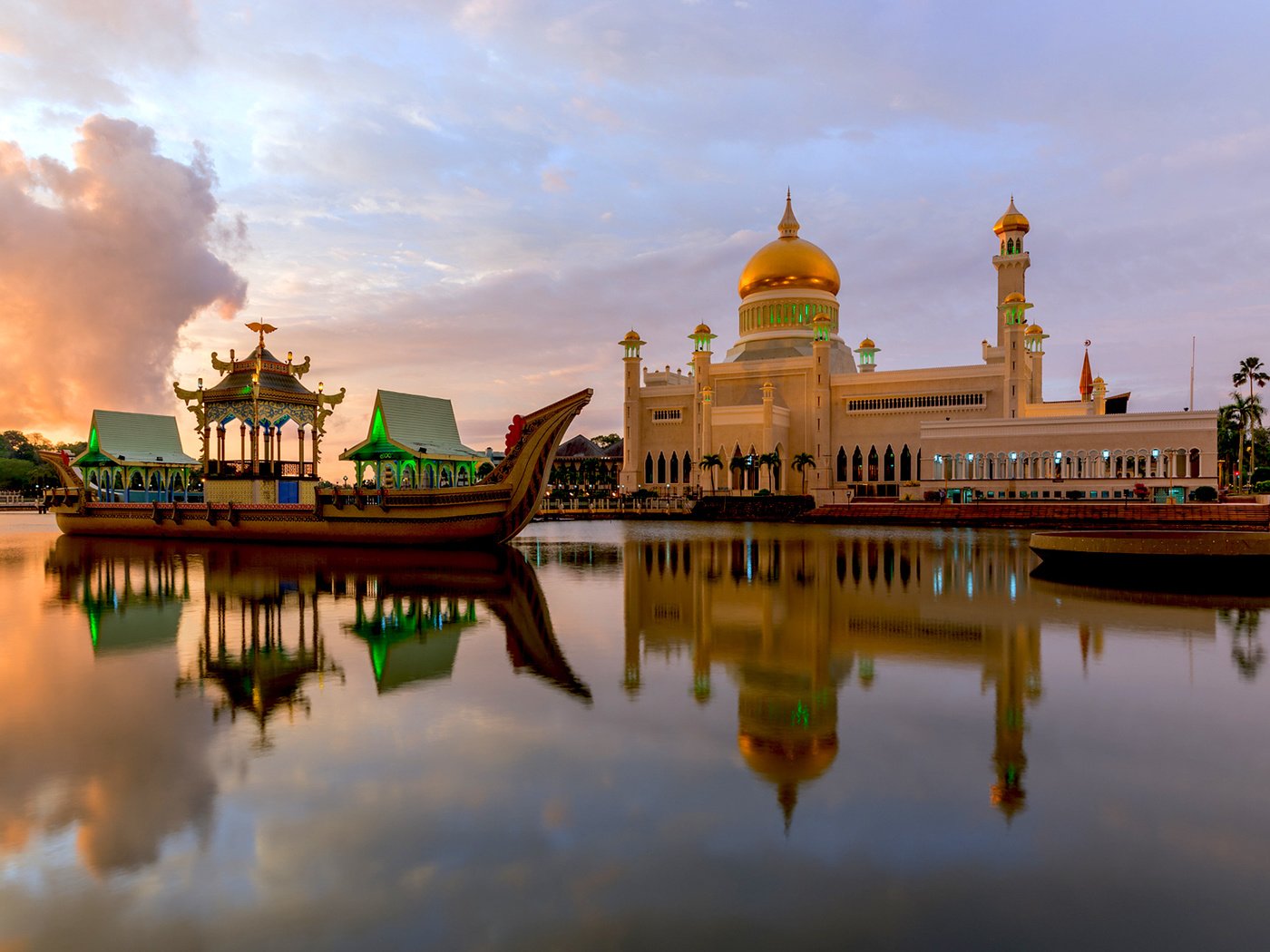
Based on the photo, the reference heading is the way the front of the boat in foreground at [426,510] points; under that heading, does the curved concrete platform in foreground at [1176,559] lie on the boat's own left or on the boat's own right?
on the boat's own right

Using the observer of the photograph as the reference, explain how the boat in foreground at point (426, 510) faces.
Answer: facing to the right of the viewer
